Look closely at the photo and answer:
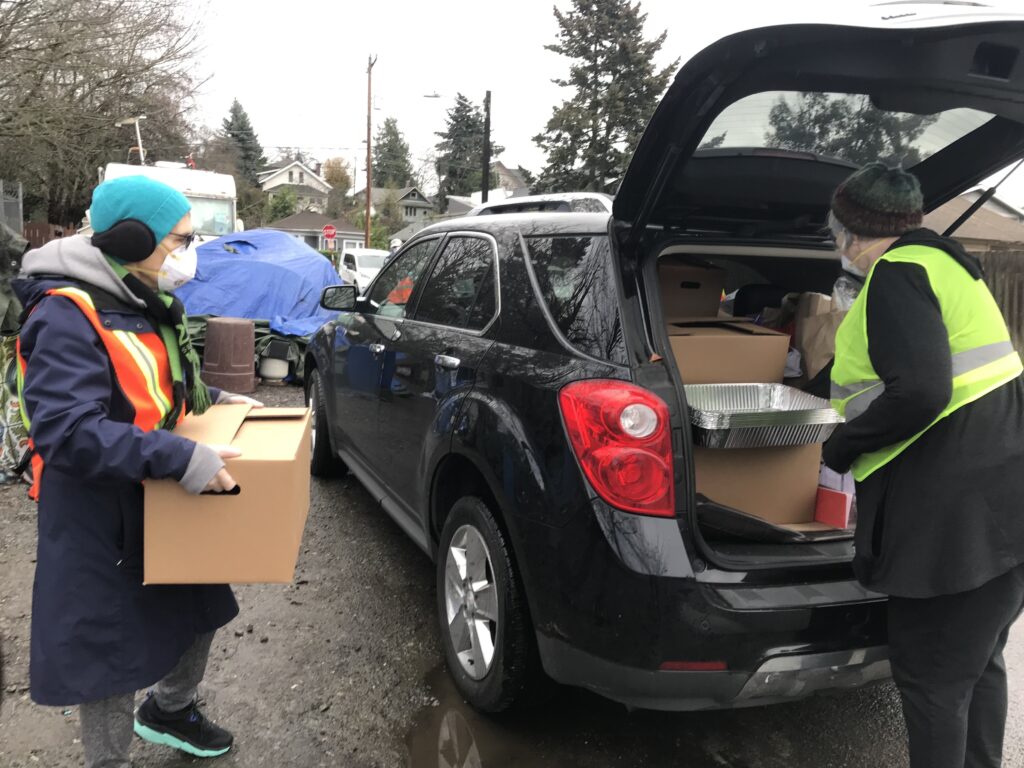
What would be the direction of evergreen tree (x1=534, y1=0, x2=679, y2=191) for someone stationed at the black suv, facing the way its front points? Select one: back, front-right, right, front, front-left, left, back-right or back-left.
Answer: front-right

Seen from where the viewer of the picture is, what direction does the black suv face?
facing away from the viewer and to the left of the viewer

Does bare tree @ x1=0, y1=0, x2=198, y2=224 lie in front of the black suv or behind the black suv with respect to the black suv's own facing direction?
in front

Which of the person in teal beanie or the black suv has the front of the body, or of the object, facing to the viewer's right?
the person in teal beanie

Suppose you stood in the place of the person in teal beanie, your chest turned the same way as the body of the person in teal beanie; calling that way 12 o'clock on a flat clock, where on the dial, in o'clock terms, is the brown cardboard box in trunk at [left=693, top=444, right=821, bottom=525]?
The brown cardboard box in trunk is roughly at 12 o'clock from the person in teal beanie.

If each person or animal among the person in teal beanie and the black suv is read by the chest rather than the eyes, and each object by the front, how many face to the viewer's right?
1

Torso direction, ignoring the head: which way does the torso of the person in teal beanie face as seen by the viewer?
to the viewer's right

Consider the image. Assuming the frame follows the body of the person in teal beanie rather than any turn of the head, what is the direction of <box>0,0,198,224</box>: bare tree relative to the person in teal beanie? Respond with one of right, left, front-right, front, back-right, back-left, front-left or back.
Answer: left

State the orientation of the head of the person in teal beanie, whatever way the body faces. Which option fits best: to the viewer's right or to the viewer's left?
to the viewer's right

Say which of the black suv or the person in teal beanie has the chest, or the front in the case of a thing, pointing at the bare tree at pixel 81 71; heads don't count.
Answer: the black suv

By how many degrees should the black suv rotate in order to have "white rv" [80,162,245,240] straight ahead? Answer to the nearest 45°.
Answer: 0° — it already faces it

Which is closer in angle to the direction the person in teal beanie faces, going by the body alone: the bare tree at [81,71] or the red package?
the red package

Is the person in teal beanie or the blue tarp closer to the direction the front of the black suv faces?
the blue tarp

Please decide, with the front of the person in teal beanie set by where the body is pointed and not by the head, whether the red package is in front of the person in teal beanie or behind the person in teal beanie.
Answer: in front

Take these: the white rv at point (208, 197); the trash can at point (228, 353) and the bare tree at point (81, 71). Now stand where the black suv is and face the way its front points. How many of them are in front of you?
3

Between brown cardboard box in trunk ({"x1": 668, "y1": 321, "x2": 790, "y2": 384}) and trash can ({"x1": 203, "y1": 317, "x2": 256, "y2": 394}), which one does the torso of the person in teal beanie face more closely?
the brown cardboard box in trunk

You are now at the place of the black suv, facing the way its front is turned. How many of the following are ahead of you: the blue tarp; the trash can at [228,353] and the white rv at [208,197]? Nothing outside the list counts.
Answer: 3
